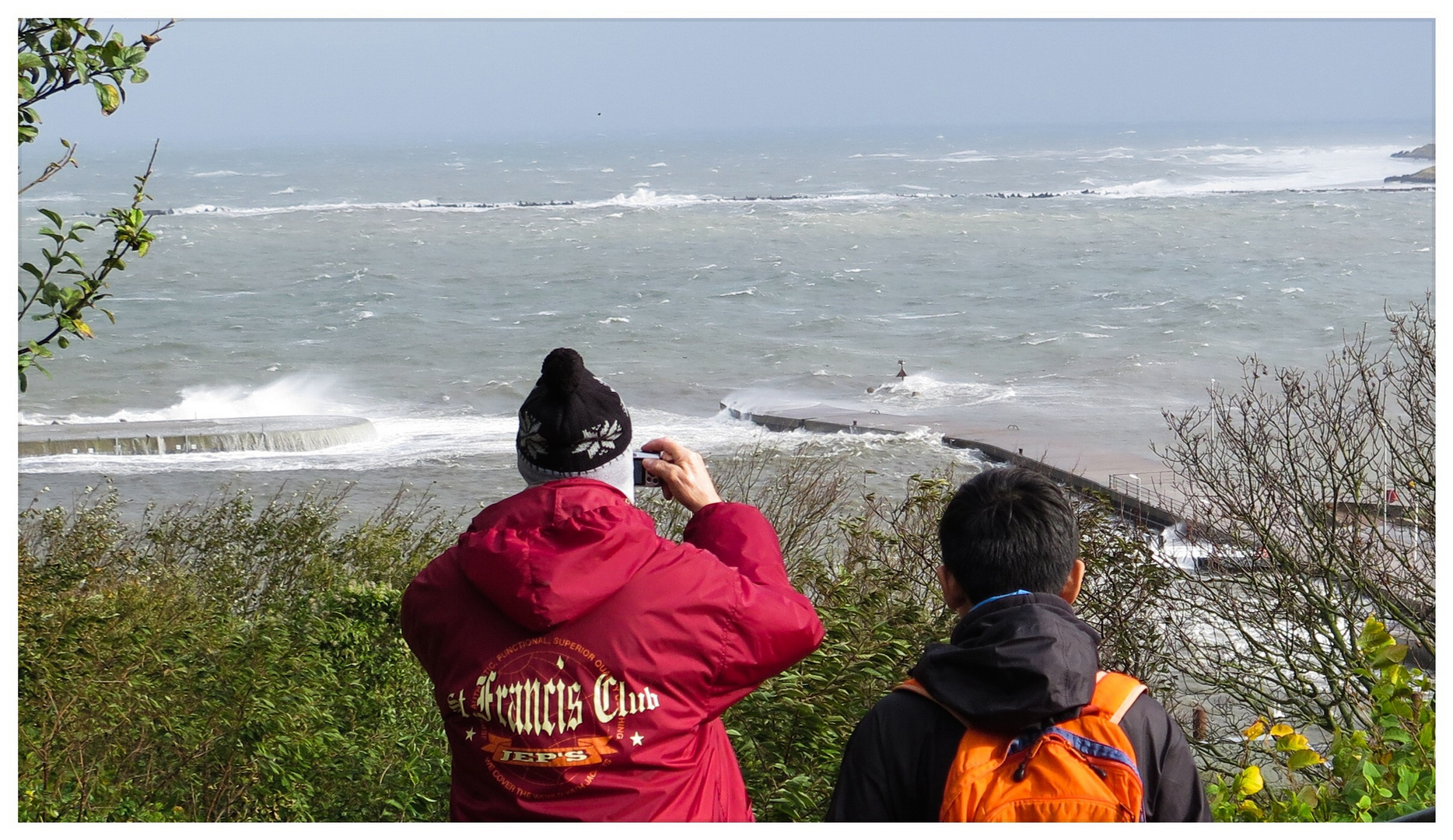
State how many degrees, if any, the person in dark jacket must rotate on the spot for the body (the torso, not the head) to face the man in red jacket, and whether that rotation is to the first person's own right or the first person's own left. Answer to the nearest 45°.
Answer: approximately 90° to the first person's own left

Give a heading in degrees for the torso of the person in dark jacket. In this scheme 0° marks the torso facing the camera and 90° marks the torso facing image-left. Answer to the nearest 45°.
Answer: approximately 180°

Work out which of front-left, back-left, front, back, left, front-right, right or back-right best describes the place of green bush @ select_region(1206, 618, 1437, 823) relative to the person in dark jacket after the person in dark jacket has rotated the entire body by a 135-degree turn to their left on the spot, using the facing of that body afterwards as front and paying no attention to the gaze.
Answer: back

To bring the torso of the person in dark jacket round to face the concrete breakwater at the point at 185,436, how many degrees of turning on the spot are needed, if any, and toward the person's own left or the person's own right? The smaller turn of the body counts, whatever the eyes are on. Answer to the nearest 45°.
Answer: approximately 45° to the person's own left

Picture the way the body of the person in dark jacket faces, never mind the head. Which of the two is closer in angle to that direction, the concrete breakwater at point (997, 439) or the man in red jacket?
the concrete breakwater

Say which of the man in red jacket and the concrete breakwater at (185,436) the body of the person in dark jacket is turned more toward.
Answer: the concrete breakwater

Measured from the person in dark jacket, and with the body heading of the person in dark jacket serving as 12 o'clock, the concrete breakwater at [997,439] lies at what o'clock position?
The concrete breakwater is roughly at 12 o'clock from the person in dark jacket.

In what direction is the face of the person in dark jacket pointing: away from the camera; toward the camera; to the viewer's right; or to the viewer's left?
away from the camera
